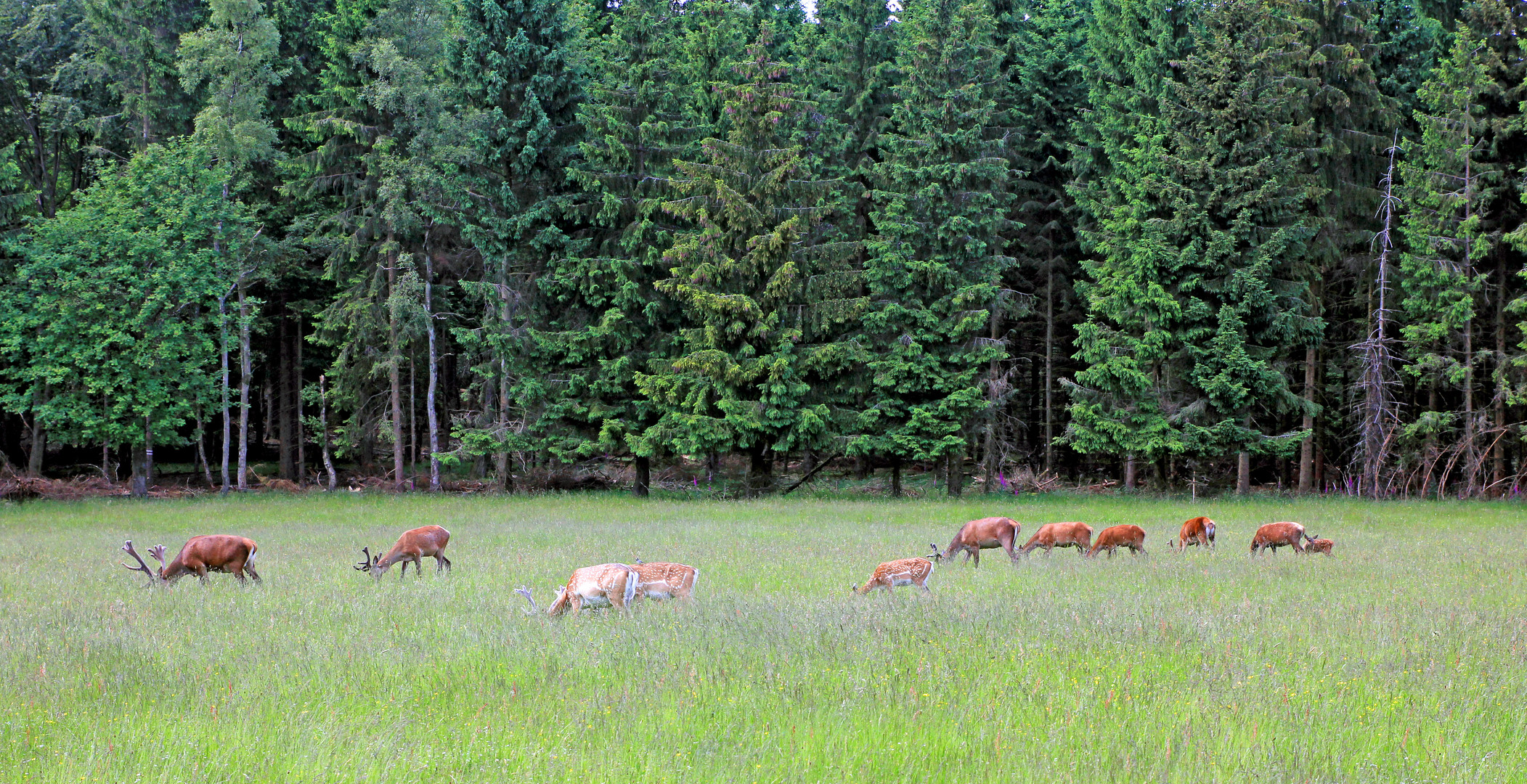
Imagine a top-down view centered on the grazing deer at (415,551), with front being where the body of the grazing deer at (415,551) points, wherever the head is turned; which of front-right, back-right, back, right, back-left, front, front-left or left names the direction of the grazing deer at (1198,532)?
back

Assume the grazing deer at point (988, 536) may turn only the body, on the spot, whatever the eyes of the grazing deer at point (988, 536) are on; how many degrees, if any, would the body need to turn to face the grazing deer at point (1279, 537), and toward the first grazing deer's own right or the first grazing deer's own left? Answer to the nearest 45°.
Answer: approximately 180°

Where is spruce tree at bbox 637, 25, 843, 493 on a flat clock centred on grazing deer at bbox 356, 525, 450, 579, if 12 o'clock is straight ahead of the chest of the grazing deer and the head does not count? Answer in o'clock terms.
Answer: The spruce tree is roughly at 4 o'clock from the grazing deer.

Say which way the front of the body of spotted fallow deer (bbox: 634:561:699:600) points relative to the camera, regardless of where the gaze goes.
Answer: to the viewer's left

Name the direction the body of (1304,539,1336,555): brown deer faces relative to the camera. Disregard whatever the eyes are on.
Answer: to the viewer's left

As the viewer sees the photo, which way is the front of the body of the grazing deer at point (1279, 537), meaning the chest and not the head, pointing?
to the viewer's left

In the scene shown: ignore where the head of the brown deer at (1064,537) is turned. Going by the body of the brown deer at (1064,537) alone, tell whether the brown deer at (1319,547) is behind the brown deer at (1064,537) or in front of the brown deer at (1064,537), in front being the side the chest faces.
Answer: behind

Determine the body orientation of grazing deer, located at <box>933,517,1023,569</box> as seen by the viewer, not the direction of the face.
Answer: to the viewer's left

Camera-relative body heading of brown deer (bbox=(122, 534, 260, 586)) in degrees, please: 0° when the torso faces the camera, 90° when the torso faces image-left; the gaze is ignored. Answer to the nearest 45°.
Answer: approximately 90°

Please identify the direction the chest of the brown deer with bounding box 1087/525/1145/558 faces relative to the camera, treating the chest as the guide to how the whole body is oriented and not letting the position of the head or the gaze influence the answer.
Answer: to the viewer's left

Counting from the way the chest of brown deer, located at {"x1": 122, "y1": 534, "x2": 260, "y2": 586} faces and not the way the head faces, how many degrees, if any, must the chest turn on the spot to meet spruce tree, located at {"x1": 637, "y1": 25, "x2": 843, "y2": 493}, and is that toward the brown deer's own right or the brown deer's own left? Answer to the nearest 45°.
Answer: approximately 135° to the brown deer's own right

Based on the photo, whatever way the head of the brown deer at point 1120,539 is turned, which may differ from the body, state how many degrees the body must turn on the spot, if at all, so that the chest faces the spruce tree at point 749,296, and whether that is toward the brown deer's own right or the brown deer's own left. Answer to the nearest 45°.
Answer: approximately 45° to the brown deer's own right

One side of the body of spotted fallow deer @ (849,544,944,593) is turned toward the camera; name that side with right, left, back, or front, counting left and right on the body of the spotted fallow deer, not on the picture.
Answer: left

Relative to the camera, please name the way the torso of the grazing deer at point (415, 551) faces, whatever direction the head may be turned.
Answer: to the viewer's left

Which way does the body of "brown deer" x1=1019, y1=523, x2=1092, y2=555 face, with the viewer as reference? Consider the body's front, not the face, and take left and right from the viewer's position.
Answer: facing to the left of the viewer

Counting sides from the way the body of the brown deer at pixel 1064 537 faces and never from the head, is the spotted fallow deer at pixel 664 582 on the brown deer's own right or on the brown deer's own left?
on the brown deer's own left

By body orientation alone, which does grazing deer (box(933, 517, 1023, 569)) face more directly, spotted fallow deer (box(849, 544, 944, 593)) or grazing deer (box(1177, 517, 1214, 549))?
the spotted fallow deer
